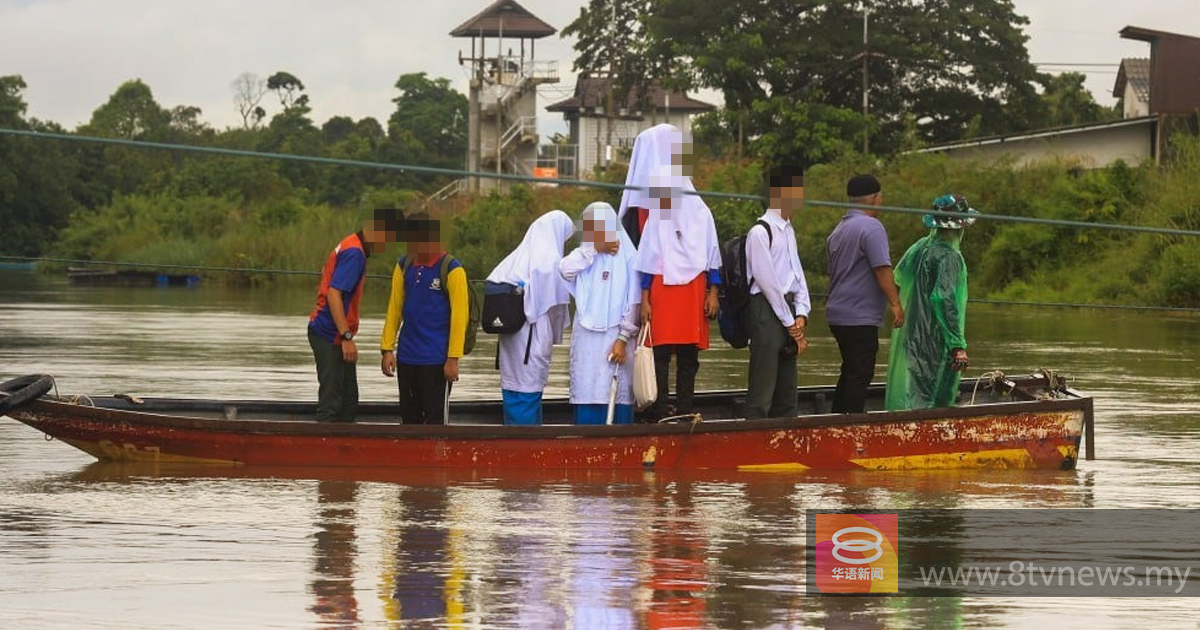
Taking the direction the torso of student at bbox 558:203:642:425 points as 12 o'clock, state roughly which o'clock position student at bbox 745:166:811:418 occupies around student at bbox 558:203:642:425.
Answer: student at bbox 745:166:811:418 is roughly at 9 o'clock from student at bbox 558:203:642:425.

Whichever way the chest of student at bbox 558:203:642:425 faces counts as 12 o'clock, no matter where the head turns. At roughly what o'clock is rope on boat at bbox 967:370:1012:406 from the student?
The rope on boat is roughly at 8 o'clock from the student.

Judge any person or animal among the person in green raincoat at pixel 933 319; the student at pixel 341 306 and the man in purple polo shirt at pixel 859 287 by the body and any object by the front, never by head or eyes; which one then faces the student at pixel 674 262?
the student at pixel 341 306

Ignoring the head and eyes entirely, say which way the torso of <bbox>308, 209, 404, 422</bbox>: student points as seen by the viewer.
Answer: to the viewer's right

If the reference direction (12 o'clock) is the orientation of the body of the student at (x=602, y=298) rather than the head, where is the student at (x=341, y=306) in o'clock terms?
the student at (x=341, y=306) is roughly at 3 o'clock from the student at (x=602, y=298).

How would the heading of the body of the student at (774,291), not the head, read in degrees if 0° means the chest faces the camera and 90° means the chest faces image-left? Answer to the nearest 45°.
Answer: approximately 315°
